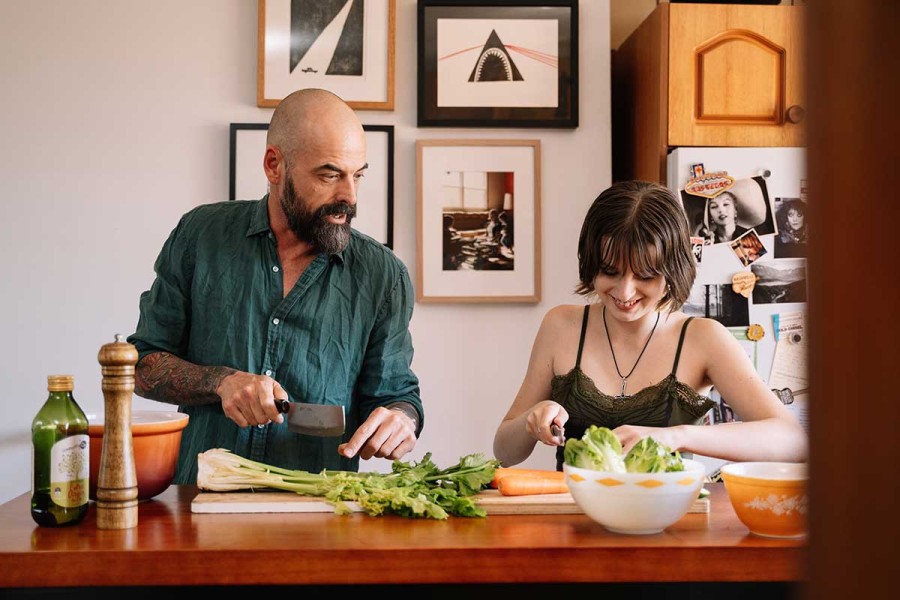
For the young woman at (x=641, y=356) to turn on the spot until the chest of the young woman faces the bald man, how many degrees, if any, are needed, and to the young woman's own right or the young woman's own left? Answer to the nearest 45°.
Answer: approximately 90° to the young woman's own right

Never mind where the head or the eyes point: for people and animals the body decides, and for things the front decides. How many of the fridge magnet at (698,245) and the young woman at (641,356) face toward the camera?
2

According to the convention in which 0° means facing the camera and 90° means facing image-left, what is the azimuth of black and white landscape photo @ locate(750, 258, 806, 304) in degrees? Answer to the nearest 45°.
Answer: approximately 0°

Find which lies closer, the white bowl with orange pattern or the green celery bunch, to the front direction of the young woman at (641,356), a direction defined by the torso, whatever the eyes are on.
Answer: the white bowl with orange pattern

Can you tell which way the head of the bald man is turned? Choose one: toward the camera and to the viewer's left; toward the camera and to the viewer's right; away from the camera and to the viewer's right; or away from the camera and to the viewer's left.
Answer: toward the camera and to the viewer's right

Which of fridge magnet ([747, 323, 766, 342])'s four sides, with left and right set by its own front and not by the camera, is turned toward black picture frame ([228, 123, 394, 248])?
right

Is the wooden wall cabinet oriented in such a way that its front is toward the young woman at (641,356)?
yes
